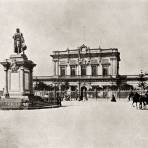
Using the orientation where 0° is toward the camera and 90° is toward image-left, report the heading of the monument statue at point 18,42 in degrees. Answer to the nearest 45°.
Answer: approximately 0°
